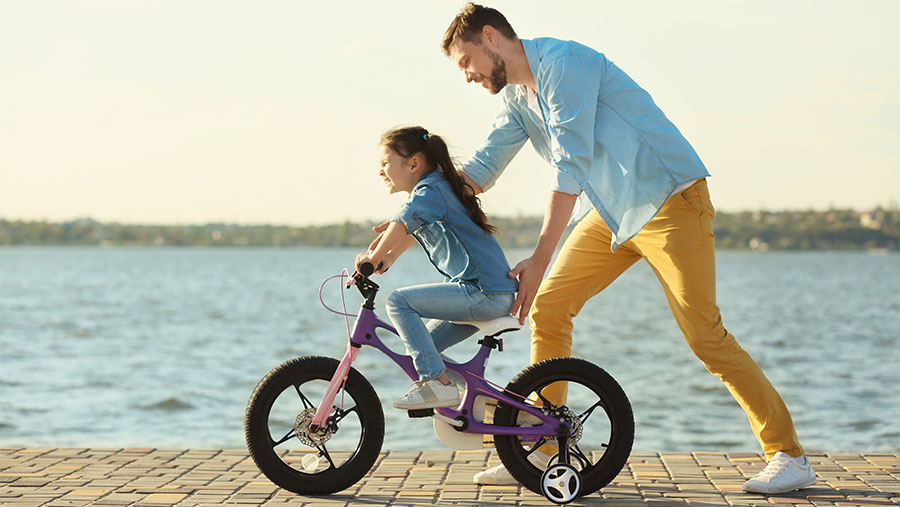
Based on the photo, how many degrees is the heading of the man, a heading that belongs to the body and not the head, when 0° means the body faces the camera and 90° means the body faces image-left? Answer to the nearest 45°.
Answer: approximately 90°

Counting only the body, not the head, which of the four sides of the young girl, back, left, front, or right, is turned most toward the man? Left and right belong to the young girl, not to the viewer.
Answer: back

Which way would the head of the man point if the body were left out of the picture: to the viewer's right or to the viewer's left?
to the viewer's left

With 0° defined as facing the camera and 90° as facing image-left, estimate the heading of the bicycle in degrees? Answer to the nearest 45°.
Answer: approximately 90°

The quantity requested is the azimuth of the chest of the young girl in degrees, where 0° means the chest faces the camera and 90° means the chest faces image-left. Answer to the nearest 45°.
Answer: approximately 90°

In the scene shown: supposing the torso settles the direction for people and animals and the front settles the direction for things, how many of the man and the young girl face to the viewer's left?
2
